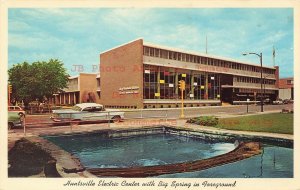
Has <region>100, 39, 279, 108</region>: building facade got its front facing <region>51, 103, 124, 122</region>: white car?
no

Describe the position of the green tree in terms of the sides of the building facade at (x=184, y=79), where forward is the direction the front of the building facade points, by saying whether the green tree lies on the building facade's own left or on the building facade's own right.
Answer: on the building facade's own right

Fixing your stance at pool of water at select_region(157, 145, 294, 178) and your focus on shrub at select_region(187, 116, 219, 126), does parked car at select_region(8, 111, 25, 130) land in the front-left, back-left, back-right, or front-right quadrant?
front-left

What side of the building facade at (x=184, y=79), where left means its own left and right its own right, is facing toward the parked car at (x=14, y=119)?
right

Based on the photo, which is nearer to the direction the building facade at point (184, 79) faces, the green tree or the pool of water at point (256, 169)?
the pool of water

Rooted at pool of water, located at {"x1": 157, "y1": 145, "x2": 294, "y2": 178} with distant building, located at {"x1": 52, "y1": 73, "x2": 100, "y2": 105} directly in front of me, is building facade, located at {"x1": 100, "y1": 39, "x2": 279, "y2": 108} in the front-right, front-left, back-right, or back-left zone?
front-right

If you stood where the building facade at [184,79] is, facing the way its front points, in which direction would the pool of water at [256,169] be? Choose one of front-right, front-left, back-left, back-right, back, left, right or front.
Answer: front-right

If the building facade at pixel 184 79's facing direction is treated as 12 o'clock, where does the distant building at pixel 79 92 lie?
The distant building is roughly at 4 o'clock from the building facade.

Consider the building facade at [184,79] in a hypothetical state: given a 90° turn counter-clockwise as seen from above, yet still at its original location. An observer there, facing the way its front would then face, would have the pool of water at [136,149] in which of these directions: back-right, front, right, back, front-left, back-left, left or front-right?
back-right

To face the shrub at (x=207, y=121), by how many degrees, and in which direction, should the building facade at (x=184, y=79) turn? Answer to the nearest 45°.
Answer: approximately 45° to its right

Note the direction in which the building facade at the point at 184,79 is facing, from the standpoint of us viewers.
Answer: facing the viewer and to the right of the viewer
